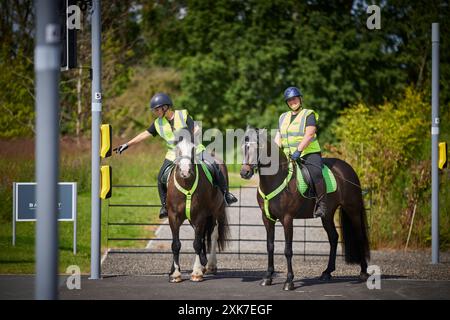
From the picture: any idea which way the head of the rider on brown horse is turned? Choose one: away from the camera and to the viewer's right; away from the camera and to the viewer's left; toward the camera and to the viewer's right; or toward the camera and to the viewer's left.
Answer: toward the camera and to the viewer's left

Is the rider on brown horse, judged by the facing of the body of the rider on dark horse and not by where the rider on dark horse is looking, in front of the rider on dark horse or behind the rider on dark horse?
in front

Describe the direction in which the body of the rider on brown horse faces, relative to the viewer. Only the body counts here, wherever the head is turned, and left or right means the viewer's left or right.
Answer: facing the viewer

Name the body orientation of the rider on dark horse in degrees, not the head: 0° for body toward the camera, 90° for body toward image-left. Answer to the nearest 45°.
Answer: approximately 45°

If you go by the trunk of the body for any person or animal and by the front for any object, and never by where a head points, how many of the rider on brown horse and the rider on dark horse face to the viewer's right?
0

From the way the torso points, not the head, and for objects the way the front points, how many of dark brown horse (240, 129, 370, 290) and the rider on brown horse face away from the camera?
0

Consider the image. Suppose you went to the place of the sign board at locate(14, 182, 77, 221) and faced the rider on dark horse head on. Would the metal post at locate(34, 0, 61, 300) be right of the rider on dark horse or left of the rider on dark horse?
right

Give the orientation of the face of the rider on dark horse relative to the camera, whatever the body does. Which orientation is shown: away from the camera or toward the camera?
toward the camera

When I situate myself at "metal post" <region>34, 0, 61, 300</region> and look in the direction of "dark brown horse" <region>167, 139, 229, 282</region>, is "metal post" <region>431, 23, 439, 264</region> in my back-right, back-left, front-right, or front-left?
front-right

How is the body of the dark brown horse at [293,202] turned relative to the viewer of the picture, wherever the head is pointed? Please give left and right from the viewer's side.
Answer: facing the viewer and to the left of the viewer

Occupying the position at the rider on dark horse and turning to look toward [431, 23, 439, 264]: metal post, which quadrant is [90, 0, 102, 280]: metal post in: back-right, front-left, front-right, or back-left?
back-left

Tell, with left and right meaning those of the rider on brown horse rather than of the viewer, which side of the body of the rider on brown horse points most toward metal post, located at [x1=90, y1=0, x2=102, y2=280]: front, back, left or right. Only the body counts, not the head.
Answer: right

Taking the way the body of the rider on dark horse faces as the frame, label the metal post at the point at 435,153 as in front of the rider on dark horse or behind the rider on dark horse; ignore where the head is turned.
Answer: behind

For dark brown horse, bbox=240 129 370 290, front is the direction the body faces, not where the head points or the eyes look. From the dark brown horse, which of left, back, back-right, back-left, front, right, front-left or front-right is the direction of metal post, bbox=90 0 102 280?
front-right
